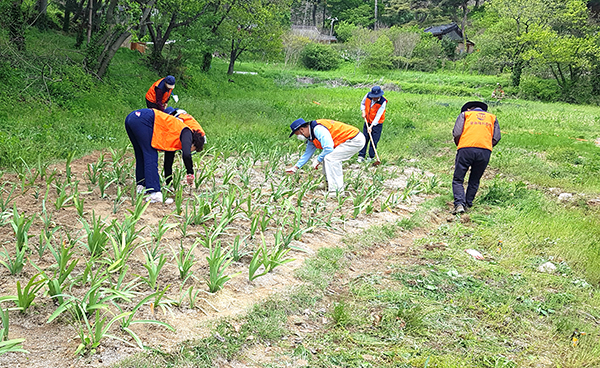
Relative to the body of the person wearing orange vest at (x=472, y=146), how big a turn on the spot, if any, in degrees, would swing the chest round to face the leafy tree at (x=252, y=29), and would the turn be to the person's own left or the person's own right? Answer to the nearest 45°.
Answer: approximately 45° to the person's own left

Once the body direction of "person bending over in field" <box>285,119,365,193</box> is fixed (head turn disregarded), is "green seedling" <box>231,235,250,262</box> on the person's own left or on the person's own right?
on the person's own left

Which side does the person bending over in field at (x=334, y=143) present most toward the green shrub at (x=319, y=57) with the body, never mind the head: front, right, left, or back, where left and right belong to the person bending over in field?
right

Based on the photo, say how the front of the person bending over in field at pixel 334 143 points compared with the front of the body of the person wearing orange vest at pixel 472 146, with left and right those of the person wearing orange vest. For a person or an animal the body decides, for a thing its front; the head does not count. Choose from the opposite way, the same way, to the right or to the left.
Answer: to the left

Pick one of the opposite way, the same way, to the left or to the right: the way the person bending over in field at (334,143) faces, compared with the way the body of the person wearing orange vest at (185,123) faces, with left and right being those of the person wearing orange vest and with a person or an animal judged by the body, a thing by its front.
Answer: the opposite way

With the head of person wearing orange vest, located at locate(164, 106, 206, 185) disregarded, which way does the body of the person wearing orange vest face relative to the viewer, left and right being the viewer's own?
facing to the right of the viewer

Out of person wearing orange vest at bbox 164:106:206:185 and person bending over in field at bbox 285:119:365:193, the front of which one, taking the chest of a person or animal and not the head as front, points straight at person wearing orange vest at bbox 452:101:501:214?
person wearing orange vest at bbox 164:106:206:185

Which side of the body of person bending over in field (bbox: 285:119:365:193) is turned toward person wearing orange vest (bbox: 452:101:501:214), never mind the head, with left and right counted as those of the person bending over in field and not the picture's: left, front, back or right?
back

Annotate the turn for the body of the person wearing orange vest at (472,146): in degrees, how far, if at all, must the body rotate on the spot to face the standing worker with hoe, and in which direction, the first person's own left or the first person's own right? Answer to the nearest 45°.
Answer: approximately 45° to the first person's own left

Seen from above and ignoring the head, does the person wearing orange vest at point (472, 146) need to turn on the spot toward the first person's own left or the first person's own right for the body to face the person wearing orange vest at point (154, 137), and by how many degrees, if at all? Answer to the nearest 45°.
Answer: approximately 135° to the first person's own left

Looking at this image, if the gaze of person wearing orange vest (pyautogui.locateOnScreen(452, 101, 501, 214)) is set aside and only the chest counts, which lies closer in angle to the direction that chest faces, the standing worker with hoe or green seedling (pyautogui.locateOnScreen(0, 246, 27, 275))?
the standing worker with hoe

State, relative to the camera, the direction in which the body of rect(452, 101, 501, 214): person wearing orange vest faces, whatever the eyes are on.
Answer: away from the camera

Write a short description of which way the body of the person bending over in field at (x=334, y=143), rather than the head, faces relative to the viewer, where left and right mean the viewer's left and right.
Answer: facing to the left of the viewer
